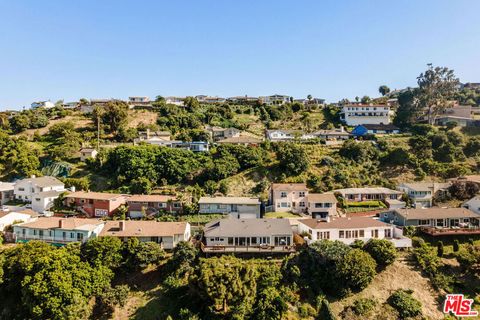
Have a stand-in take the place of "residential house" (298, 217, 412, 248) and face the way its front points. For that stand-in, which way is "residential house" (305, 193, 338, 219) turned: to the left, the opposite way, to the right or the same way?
the same way

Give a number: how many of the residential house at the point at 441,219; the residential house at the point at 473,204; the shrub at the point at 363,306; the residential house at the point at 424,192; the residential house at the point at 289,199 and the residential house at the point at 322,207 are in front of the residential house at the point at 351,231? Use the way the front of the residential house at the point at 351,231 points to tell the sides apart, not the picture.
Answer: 1

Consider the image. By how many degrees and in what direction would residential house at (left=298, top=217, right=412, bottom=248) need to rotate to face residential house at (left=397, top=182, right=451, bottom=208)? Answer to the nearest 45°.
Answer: approximately 135° to its left

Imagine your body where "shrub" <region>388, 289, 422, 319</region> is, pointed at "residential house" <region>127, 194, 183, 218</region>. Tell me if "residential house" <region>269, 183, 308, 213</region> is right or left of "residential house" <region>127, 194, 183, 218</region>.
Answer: right

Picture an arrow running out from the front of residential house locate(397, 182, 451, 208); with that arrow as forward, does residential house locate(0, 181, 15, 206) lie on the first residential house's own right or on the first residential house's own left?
on the first residential house's own right

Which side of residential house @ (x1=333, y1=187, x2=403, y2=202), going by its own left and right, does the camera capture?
front

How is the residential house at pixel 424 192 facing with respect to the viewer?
toward the camera

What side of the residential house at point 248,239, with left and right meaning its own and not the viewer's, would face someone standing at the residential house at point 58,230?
right

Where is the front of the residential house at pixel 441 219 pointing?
toward the camera

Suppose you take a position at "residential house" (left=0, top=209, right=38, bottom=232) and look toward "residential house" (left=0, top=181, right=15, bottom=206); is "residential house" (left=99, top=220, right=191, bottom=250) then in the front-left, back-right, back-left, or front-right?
back-right

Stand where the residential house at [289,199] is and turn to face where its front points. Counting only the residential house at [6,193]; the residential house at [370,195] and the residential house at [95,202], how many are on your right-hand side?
2

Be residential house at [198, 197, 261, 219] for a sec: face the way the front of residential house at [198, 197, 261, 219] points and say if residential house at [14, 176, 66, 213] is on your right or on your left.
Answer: on your right

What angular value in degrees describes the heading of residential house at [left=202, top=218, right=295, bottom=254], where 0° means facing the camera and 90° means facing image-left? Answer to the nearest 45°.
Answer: approximately 0°

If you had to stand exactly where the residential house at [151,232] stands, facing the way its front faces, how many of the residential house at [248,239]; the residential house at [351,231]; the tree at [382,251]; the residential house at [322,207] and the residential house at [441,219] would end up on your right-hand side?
0

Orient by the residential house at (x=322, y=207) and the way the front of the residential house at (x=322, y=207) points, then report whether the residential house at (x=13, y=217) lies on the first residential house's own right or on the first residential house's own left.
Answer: on the first residential house's own right
